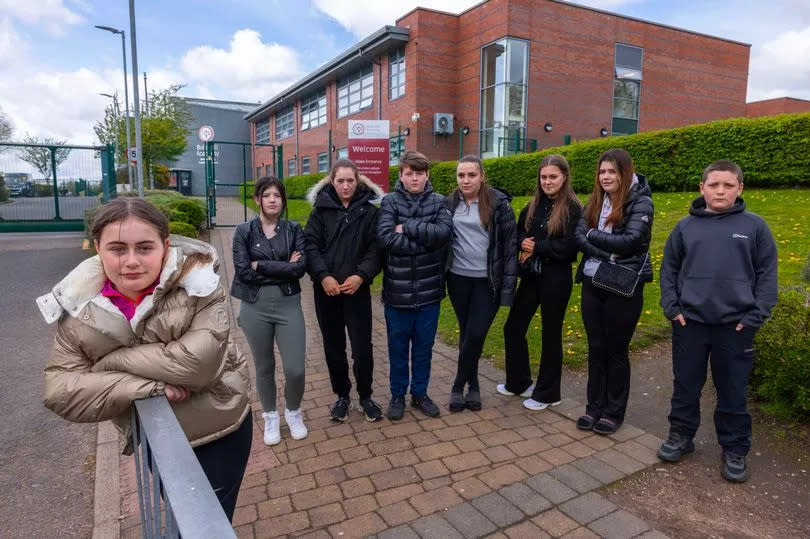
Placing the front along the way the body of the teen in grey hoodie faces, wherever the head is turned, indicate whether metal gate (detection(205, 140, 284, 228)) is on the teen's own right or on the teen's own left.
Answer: on the teen's own right

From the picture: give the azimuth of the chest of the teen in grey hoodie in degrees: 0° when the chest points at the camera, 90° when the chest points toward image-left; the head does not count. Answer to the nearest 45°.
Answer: approximately 0°

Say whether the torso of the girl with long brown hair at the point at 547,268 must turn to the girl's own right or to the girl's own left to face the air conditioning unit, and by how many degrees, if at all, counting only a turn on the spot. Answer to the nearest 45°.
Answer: approximately 135° to the girl's own right

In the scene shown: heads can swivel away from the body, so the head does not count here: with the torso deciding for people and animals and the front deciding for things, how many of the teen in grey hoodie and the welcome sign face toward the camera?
2

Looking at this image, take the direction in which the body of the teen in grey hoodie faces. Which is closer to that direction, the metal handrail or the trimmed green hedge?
the metal handrail

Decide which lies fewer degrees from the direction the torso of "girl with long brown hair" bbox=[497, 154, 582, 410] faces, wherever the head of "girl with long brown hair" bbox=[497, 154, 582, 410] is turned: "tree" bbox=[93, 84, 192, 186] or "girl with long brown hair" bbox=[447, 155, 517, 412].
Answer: the girl with long brown hair

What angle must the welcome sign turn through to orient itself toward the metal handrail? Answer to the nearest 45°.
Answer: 0° — it already faces it

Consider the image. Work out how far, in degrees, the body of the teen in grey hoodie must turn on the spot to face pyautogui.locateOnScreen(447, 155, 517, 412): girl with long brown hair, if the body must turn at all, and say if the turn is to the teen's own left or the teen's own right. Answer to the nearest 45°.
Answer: approximately 90° to the teen's own right

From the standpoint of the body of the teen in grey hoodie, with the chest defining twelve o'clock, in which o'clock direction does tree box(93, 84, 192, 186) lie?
The tree is roughly at 4 o'clock from the teen in grey hoodie.
